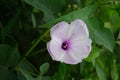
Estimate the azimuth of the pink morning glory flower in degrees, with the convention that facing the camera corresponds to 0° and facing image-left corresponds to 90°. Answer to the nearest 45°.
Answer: approximately 0°
